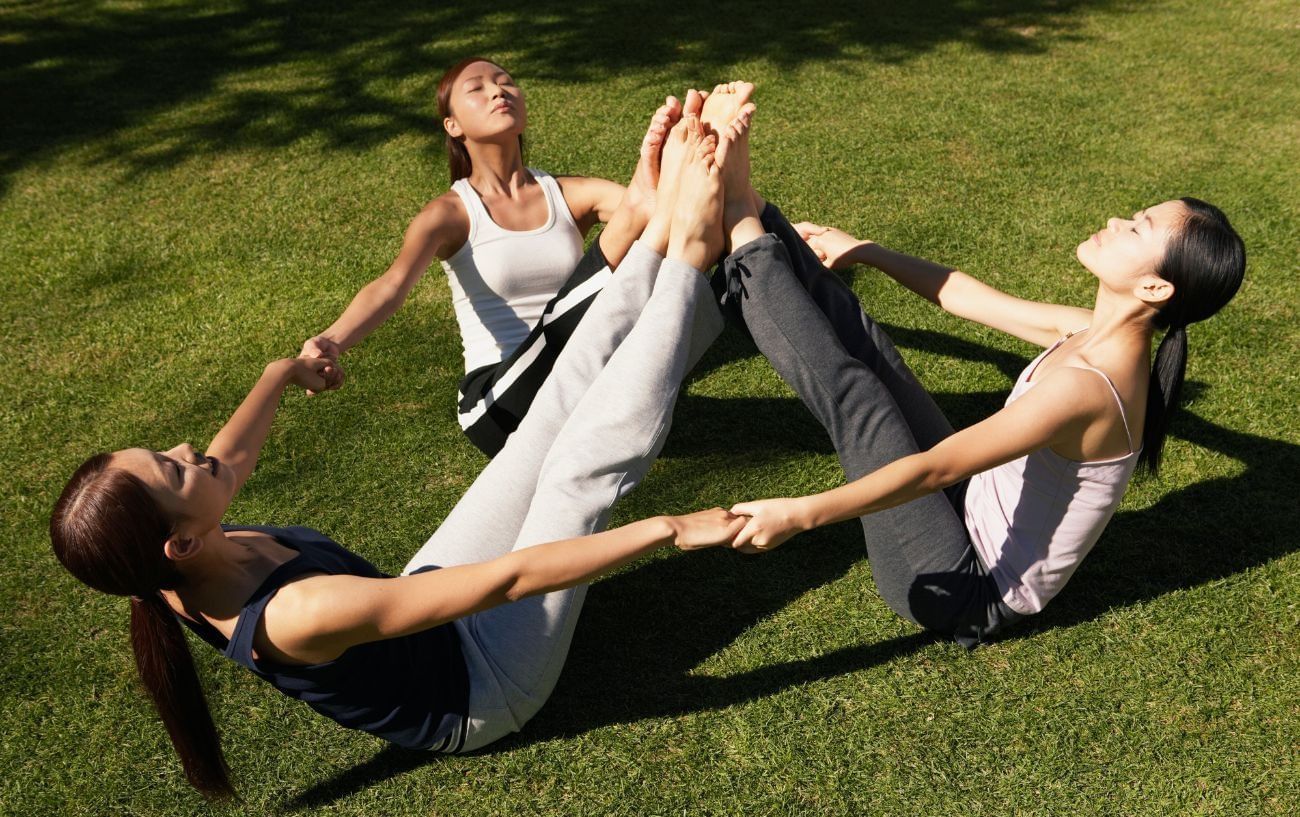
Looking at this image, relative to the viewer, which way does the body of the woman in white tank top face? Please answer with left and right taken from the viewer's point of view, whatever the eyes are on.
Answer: facing the viewer and to the right of the viewer

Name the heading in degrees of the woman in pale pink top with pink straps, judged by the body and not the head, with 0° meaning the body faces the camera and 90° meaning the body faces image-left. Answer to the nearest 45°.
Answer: approximately 90°

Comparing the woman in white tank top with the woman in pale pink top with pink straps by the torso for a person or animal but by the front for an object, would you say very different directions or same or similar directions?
very different directions

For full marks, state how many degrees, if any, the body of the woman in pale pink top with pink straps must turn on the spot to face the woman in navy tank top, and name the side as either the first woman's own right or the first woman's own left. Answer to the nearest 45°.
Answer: approximately 45° to the first woman's own left

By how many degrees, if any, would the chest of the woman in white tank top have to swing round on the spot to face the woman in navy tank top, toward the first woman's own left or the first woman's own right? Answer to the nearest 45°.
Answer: approximately 45° to the first woman's own right

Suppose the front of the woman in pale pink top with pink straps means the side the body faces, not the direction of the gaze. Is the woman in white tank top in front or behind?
in front

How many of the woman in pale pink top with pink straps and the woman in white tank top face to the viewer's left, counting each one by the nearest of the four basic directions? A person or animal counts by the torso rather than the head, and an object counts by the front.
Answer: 1

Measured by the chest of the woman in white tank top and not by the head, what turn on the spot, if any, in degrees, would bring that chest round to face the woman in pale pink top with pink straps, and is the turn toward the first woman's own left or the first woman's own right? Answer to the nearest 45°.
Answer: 0° — they already face them
